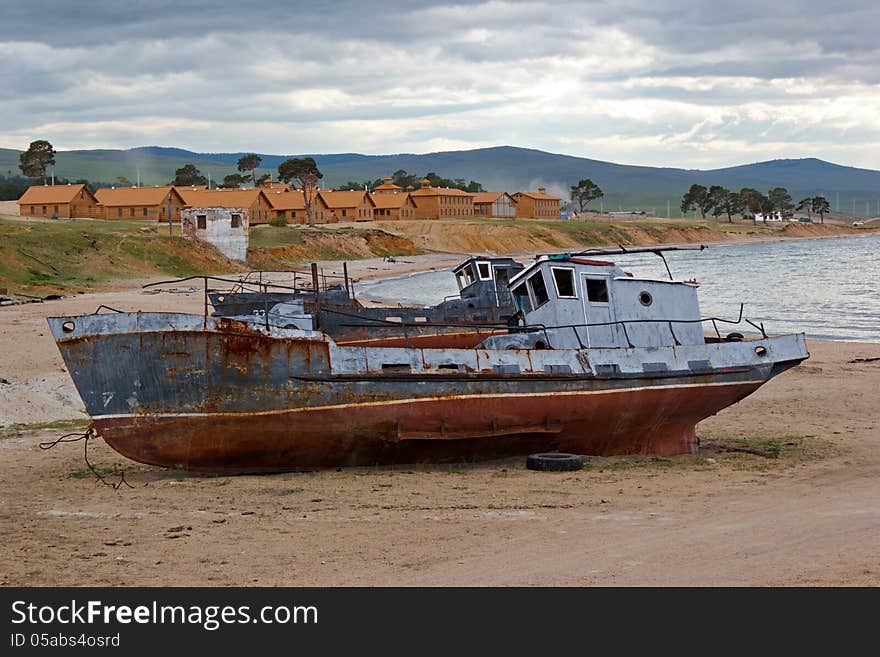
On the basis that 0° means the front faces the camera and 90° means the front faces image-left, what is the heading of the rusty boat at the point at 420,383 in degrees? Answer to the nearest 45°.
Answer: approximately 90°
